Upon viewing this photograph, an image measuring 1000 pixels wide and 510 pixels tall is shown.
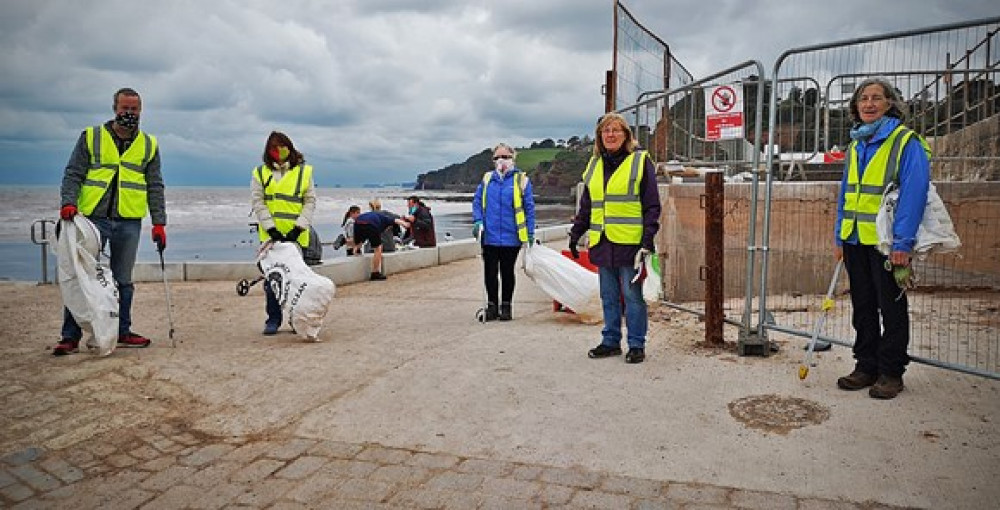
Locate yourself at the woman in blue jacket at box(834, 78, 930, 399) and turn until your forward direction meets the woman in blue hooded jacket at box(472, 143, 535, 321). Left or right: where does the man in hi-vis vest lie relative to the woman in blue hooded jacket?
left

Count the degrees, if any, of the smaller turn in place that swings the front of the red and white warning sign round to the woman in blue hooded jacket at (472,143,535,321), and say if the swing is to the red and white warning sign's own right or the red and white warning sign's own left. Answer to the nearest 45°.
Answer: approximately 90° to the red and white warning sign's own right

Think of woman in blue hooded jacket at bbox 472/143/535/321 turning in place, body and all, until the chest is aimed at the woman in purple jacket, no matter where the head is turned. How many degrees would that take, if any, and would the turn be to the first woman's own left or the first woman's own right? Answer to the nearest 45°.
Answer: approximately 45° to the first woman's own left

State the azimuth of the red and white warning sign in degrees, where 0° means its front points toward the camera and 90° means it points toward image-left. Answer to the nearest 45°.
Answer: approximately 0°
